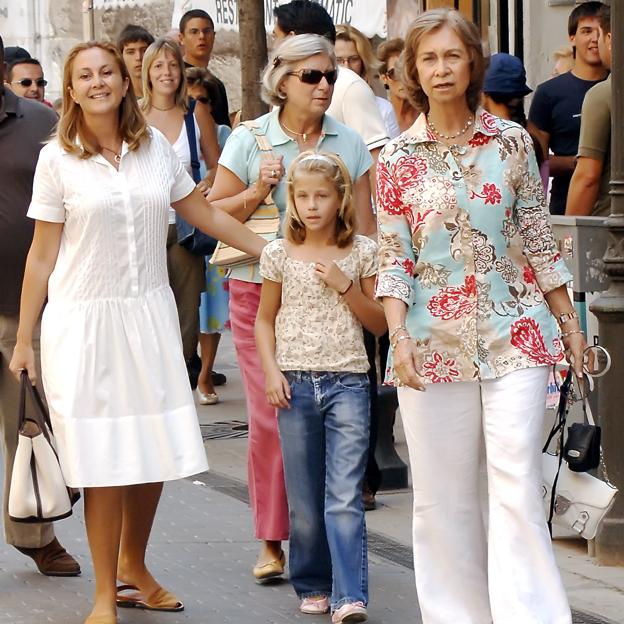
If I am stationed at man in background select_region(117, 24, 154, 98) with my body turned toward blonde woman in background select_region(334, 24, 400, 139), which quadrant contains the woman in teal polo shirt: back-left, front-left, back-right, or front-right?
front-right

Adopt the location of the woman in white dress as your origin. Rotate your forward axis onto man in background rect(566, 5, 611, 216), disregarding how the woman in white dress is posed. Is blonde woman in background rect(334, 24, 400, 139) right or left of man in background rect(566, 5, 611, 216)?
left

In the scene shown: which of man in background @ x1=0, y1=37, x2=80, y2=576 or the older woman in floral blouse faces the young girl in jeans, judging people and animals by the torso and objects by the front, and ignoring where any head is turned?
the man in background

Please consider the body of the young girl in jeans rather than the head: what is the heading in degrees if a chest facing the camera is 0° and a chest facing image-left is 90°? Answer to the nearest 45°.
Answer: approximately 0°

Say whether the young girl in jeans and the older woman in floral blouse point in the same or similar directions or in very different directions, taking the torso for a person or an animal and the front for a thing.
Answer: same or similar directions

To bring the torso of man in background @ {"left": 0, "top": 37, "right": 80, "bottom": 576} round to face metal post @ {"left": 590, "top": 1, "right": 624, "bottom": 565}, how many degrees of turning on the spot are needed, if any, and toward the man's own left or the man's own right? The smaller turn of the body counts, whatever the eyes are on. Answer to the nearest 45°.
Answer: approximately 45° to the man's own left

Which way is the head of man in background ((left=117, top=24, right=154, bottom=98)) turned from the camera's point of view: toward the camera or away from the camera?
toward the camera

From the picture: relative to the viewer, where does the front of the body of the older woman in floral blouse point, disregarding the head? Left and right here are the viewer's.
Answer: facing the viewer

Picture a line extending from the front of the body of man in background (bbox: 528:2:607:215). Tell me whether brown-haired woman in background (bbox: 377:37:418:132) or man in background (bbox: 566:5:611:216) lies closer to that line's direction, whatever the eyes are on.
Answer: the man in background

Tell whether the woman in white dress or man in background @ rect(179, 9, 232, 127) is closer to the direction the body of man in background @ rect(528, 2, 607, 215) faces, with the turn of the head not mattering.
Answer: the woman in white dress

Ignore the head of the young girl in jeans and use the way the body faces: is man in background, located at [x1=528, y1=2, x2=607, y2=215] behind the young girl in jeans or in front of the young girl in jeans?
behind

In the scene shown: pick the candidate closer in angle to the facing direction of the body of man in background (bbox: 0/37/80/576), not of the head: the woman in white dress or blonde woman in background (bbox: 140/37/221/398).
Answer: the woman in white dress

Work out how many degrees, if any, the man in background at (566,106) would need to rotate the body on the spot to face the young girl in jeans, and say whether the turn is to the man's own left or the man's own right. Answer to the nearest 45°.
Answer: approximately 45° to the man's own right

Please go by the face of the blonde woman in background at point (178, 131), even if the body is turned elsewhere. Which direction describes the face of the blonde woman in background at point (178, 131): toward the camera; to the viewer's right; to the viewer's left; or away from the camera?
toward the camera

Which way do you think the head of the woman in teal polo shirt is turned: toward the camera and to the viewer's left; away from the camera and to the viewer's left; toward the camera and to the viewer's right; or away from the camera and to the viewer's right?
toward the camera and to the viewer's right
